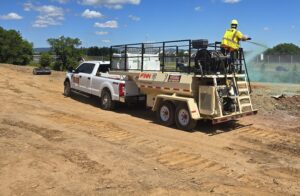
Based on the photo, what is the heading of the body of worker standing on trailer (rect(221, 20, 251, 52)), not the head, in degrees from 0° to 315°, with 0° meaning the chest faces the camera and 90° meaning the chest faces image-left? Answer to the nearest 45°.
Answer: approximately 225°

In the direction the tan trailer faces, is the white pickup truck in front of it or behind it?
in front

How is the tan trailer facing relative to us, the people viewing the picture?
facing away from the viewer and to the left of the viewer

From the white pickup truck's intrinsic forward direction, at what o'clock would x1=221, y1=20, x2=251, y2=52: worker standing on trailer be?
The worker standing on trailer is roughly at 6 o'clock from the white pickup truck.

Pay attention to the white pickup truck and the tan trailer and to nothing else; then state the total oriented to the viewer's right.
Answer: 0

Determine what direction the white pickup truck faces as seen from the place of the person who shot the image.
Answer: facing away from the viewer and to the left of the viewer

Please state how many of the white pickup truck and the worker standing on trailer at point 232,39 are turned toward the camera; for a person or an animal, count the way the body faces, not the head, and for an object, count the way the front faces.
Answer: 0

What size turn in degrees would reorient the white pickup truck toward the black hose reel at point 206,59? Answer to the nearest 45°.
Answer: approximately 180°
